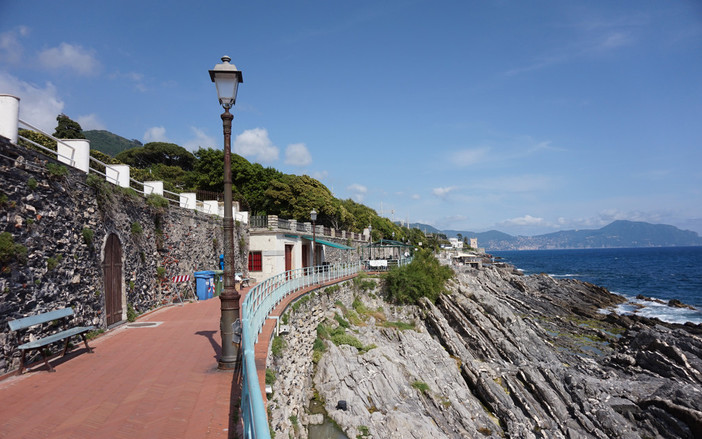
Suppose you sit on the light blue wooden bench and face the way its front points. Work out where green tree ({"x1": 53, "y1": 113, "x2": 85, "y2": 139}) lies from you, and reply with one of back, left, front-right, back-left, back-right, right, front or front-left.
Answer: back-left

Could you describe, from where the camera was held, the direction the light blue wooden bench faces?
facing the viewer and to the right of the viewer

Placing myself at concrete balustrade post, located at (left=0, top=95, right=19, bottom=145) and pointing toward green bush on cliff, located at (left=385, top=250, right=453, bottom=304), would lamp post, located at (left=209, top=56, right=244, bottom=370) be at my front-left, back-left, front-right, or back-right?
front-right

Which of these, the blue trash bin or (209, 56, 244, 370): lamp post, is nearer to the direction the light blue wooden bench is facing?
the lamp post

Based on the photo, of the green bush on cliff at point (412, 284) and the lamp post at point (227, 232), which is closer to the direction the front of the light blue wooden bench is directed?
the lamp post

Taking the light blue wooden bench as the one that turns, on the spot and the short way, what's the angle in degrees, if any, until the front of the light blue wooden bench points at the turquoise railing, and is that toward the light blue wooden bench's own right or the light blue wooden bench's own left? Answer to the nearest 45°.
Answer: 0° — it already faces it

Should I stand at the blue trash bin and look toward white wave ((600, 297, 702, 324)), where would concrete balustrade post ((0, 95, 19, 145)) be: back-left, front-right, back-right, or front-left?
back-right

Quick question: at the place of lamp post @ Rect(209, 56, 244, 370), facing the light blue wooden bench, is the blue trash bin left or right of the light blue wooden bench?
right

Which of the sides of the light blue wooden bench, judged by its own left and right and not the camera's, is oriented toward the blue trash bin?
left

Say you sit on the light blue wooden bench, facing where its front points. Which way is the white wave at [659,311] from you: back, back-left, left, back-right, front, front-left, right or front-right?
front-left

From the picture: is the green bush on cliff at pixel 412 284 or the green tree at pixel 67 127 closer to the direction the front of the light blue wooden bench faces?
the green bush on cliff

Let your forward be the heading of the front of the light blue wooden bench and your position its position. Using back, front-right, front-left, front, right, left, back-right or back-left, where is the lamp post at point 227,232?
front
